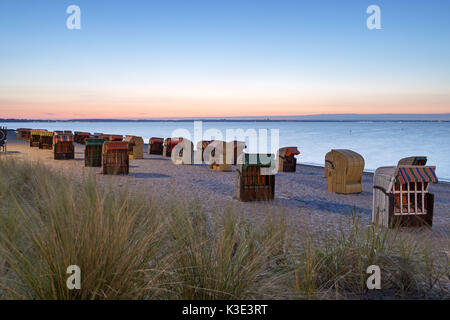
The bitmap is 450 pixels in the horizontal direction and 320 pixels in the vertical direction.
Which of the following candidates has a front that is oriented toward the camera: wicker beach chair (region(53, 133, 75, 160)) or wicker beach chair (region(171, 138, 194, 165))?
wicker beach chair (region(53, 133, 75, 160))

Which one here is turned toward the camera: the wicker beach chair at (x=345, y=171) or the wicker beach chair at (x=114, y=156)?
the wicker beach chair at (x=114, y=156)

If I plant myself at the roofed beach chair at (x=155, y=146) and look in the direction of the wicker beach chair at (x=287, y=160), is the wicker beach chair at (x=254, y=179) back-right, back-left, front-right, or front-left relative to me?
front-right

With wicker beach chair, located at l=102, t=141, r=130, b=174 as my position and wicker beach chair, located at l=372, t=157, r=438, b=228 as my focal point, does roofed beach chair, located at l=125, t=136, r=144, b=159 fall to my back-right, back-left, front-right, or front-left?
back-left

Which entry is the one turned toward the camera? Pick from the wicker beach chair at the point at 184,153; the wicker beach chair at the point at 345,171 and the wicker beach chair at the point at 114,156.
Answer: the wicker beach chair at the point at 114,156

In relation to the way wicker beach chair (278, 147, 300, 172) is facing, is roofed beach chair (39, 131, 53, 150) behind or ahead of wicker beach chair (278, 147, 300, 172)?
behind

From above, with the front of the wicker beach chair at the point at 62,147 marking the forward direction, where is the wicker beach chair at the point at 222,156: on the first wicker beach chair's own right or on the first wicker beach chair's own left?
on the first wicker beach chair's own left

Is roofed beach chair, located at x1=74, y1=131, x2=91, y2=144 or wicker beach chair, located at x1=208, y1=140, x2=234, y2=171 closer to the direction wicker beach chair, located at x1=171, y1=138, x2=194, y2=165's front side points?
the roofed beach chair

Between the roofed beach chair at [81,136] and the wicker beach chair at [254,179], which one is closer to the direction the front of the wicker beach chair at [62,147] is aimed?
the wicker beach chair

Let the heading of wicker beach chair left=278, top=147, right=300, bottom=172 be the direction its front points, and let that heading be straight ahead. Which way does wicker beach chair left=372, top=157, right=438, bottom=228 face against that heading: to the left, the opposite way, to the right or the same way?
the same way

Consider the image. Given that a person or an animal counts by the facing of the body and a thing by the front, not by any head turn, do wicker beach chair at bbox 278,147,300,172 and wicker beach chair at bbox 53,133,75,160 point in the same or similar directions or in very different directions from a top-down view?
same or similar directions

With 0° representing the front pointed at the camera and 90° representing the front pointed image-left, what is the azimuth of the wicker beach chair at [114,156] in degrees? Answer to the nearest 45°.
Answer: approximately 0°

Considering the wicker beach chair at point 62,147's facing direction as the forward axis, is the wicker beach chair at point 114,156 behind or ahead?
ahead

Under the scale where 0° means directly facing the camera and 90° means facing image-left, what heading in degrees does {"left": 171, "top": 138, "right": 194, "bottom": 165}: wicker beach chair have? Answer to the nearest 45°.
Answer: approximately 135°
